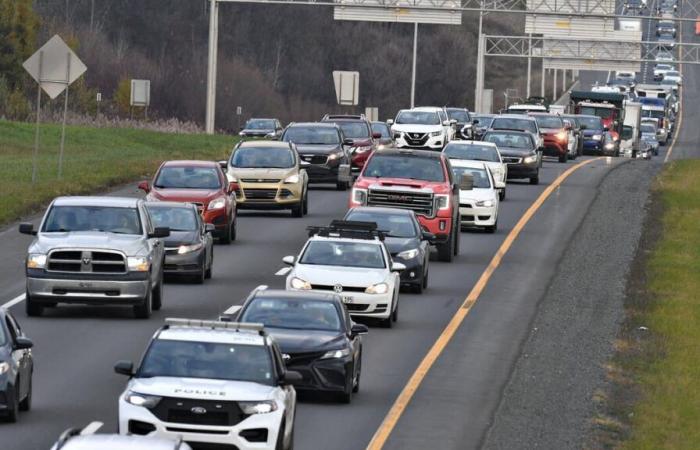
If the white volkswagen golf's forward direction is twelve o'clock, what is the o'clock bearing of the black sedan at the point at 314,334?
The black sedan is roughly at 12 o'clock from the white volkswagen golf.

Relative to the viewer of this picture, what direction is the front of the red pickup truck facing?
facing the viewer

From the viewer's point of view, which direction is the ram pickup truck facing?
toward the camera

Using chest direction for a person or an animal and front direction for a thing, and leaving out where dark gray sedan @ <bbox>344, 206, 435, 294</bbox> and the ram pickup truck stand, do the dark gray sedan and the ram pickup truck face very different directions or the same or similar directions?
same or similar directions

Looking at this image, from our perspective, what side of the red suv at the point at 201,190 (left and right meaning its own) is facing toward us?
front

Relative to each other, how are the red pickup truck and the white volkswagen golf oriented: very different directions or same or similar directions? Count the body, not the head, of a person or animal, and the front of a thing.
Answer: same or similar directions

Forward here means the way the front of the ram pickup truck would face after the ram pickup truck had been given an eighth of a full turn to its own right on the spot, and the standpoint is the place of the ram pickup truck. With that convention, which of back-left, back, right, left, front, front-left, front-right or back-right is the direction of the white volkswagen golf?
back-left

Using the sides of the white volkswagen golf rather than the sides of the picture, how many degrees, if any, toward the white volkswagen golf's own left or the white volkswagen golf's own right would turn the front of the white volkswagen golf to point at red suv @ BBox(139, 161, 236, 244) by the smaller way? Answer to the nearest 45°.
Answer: approximately 180°

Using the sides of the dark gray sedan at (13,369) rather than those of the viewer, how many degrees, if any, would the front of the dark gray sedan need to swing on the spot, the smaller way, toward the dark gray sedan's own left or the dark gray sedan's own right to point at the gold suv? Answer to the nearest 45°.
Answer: approximately 180°

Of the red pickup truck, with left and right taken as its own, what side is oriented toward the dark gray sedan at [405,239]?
front

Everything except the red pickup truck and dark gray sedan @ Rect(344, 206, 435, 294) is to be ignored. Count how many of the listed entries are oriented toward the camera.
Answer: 2

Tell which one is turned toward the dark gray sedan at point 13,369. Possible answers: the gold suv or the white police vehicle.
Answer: the gold suv

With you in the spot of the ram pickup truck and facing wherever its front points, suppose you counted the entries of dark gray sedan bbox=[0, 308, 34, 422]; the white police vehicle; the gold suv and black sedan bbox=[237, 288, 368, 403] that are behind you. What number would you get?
1

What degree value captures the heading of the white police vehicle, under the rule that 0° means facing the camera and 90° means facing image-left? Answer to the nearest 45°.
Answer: approximately 0°

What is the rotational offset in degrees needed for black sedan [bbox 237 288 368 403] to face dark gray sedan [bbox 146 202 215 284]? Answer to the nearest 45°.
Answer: approximately 180°

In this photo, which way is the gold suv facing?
toward the camera
